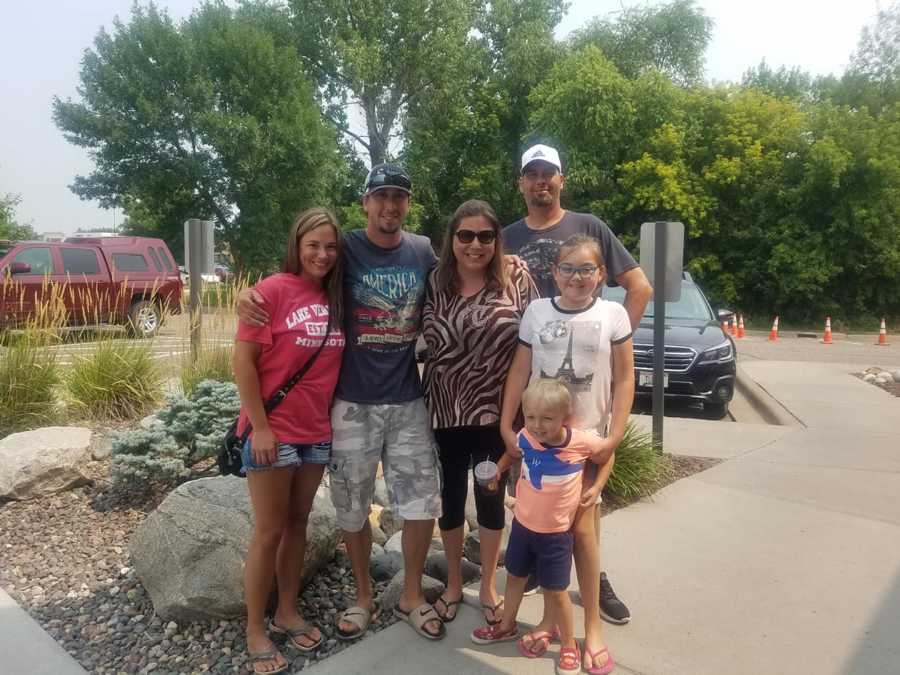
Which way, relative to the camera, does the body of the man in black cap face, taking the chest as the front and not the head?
toward the camera

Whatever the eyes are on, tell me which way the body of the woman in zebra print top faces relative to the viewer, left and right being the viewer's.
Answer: facing the viewer

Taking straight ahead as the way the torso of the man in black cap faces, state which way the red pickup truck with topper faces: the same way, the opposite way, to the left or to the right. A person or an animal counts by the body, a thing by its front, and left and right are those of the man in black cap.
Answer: to the right

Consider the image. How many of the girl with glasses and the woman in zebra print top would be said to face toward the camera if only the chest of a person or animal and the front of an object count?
2

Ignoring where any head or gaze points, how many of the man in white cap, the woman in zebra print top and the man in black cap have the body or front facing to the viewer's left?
0

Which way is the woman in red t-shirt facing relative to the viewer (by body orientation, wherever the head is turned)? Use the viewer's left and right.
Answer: facing the viewer and to the right of the viewer

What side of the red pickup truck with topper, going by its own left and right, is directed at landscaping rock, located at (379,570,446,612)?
left

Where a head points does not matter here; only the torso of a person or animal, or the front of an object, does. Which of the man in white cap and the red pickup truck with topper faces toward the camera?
the man in white cap

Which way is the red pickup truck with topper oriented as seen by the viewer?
to the viewer's left

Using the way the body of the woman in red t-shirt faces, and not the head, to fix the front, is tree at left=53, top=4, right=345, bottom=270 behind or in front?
behind

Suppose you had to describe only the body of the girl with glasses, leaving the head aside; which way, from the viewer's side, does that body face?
toward the camera

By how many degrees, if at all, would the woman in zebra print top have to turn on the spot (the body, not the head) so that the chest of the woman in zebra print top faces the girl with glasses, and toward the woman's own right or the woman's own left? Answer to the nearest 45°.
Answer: approximately 90° to the woman's own left
